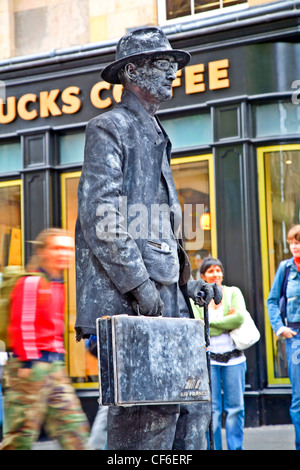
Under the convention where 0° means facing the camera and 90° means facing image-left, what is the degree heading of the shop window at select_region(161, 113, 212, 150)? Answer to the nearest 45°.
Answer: approximately 0°

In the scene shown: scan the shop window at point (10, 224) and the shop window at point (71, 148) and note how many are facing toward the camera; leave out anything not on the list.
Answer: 2

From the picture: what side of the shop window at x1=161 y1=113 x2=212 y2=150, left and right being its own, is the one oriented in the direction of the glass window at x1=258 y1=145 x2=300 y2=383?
left

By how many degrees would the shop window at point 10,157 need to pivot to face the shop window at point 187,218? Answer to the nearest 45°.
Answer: approximately 45° to its left
